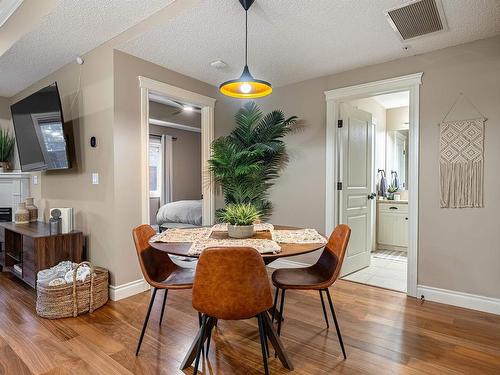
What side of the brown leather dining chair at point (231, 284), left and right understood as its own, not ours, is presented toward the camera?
back

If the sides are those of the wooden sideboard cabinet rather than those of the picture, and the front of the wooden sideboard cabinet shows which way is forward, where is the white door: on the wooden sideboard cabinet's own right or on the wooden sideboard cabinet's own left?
on the wooden sideboard cabinet's own left

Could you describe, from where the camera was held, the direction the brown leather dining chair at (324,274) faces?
facing to the left of the viewer

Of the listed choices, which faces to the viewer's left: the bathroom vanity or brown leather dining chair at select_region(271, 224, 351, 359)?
the brown leather dining chair

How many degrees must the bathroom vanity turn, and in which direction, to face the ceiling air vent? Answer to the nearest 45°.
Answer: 0° — it already faces it

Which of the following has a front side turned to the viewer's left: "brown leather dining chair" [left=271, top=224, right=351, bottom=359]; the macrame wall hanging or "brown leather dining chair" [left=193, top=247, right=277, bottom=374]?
"brown leather dining chair" [left=271, top=224, right=351, bottom=359]
